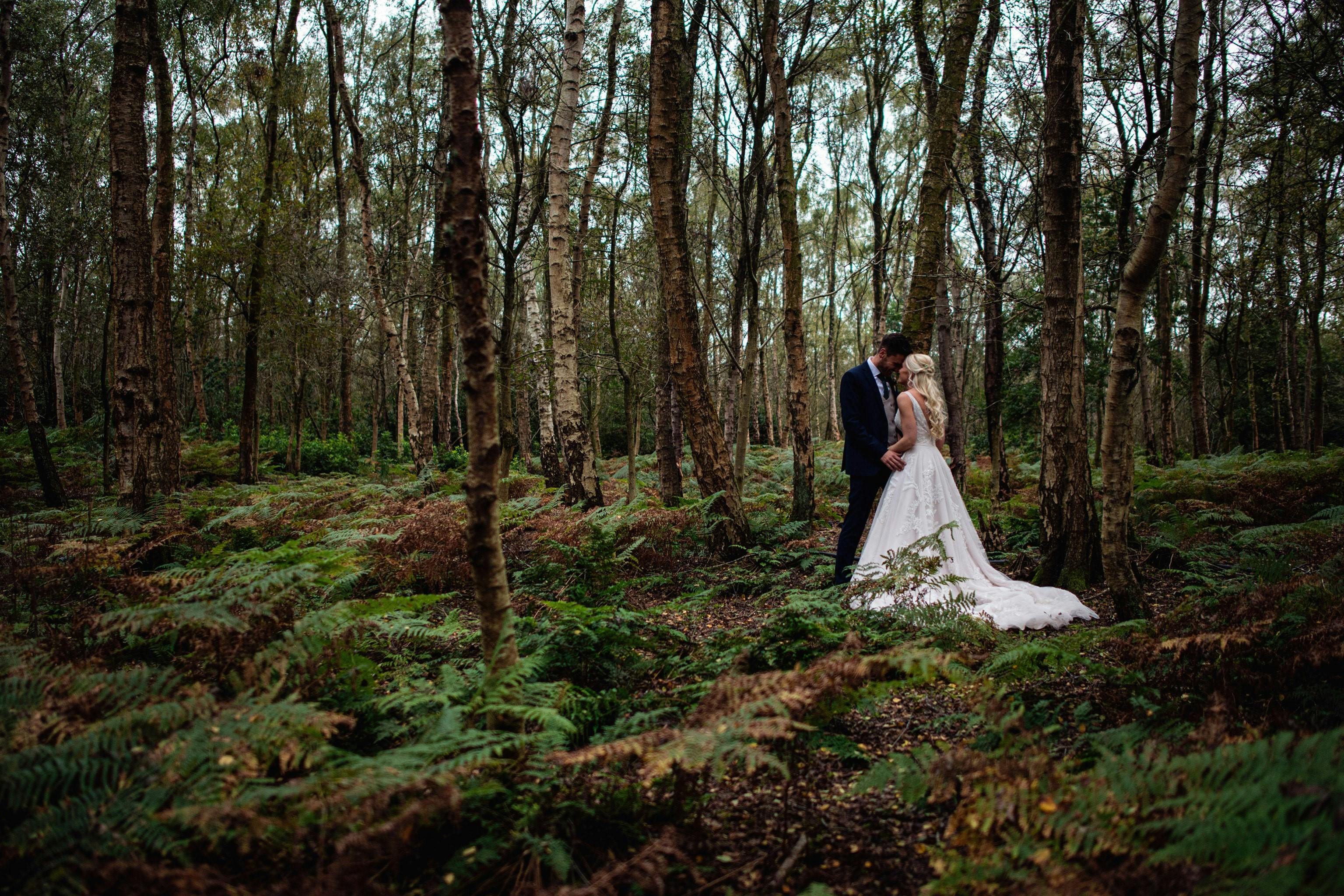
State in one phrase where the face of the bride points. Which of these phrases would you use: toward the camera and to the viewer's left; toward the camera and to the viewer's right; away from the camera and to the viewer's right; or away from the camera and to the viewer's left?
away from the camera and to the viewer's left

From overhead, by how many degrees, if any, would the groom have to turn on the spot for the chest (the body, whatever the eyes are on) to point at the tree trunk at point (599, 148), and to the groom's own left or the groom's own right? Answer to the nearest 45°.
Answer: approximately 180°

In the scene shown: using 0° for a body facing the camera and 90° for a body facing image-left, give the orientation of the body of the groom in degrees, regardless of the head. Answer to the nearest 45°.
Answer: approximately 315°

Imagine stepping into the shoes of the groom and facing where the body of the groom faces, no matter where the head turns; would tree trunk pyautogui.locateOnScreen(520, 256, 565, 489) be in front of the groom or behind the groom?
behind

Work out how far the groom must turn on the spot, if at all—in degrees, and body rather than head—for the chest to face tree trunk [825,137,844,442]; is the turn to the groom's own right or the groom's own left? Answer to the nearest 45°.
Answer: approximately 135° to the groom's own left
